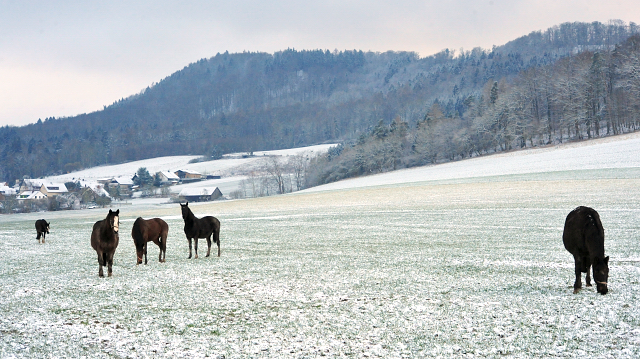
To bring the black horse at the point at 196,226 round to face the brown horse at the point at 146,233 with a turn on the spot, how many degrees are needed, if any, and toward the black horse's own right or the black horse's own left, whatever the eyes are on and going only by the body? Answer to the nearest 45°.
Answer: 0° — it already faces it

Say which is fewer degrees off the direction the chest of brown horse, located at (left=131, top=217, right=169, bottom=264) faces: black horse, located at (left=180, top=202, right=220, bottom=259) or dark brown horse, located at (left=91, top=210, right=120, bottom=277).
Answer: the dark brown horse

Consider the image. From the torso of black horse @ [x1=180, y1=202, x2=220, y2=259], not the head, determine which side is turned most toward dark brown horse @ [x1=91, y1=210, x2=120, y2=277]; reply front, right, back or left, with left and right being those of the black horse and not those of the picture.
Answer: front

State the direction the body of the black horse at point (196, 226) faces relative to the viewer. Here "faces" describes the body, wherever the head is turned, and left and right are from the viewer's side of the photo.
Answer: facing the viewer and to the left of the viewer

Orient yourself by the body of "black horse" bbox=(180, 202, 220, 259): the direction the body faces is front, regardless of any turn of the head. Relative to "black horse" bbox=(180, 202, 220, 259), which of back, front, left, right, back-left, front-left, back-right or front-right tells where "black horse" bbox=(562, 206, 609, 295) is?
left

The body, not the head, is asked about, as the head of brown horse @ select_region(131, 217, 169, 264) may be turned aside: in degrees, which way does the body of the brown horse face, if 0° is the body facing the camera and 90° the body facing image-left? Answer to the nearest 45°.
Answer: approximately 45°
